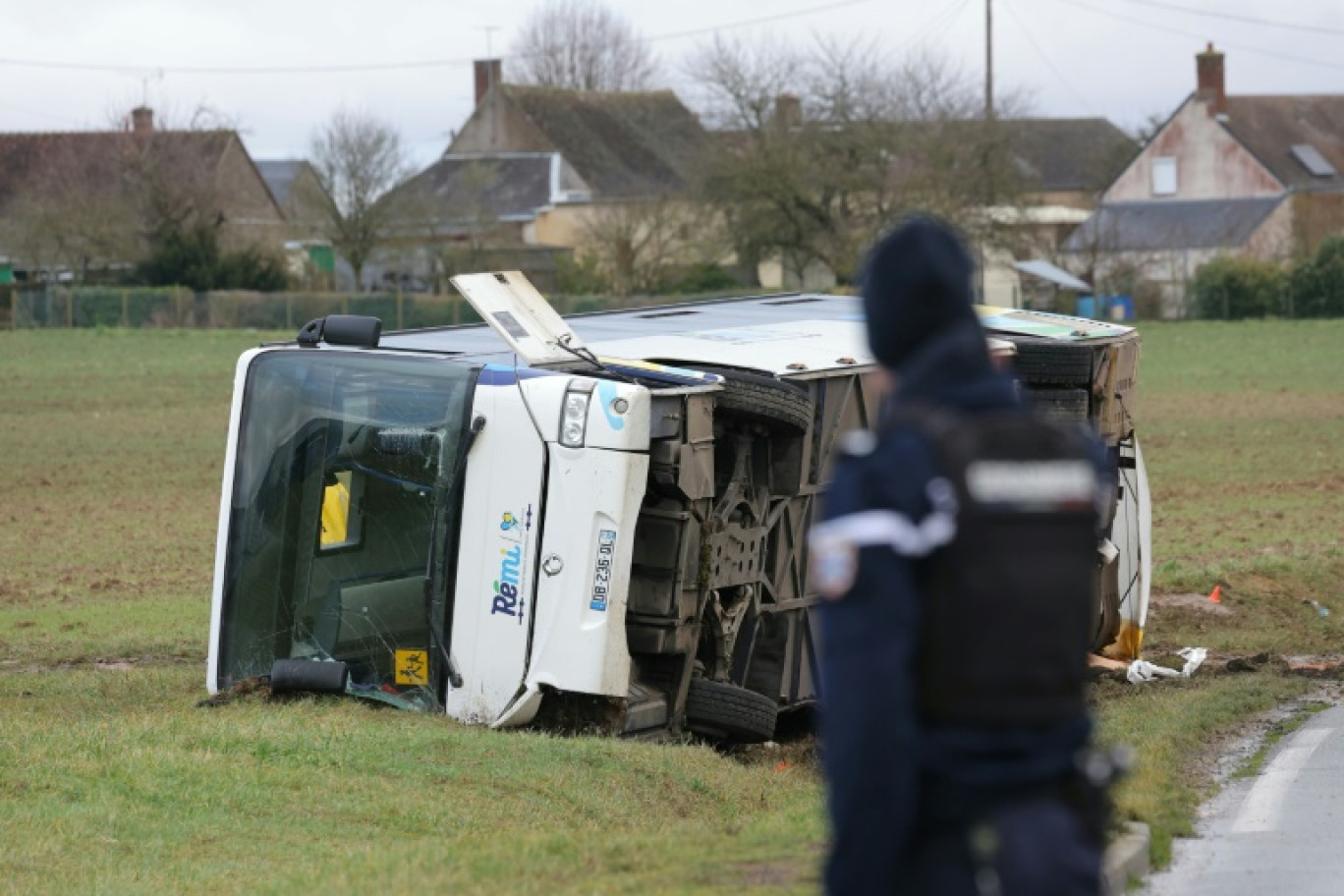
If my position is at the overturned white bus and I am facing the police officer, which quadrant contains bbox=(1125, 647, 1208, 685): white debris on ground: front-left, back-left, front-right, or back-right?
back-left

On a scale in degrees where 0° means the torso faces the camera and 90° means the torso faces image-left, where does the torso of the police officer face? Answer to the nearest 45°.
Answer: approximately 135°

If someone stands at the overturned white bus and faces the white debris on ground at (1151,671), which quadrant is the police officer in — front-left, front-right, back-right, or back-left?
back-right

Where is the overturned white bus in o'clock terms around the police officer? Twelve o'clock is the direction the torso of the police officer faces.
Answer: The overturned white bus is roughly at 1 o'clock from the police officer.

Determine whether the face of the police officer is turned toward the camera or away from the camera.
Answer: away from the camera

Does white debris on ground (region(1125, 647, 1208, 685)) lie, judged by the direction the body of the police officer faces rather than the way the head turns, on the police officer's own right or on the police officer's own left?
on the police officer's own right
